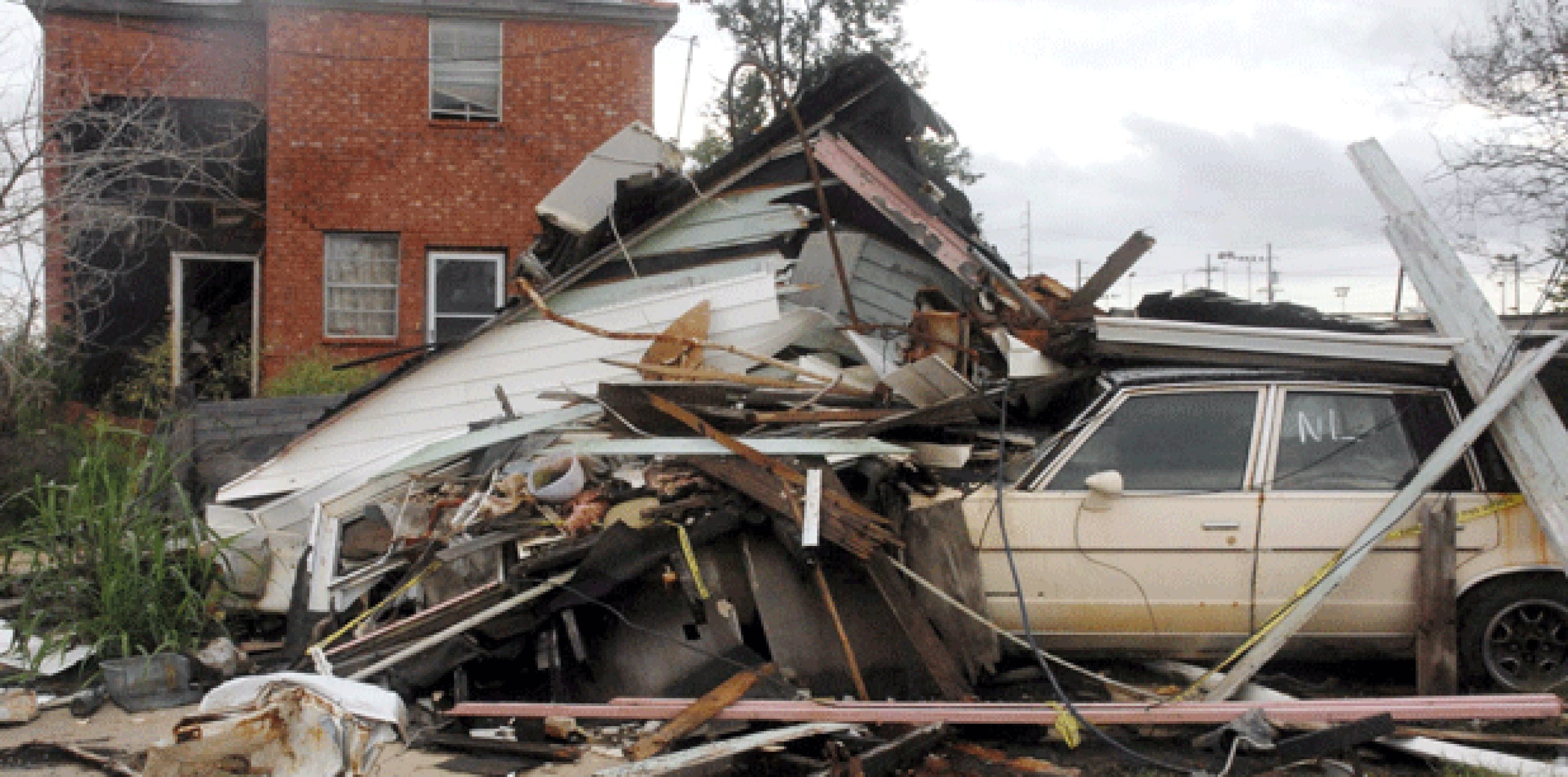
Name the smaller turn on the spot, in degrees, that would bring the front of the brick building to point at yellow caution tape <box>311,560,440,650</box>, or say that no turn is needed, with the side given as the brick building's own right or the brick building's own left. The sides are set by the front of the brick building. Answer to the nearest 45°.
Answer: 0° — it already faces it

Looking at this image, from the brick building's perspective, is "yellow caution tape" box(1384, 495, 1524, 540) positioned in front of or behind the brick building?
in front

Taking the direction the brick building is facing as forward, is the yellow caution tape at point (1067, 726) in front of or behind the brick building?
in front

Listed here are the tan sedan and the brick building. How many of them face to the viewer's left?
1

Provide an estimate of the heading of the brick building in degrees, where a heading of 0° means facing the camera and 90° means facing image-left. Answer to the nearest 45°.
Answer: approximately 0°

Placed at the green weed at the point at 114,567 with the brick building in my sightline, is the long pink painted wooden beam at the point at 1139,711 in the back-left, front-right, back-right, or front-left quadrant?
back-right

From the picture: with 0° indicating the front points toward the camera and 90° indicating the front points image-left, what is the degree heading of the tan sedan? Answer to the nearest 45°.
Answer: approximately 90°

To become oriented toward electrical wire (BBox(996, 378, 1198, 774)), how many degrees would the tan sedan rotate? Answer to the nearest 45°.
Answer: approximately 45° to its left

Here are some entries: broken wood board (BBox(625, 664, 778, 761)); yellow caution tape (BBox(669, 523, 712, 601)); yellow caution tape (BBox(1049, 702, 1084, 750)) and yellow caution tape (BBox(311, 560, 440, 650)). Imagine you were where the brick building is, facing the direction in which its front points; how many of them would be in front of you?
4
